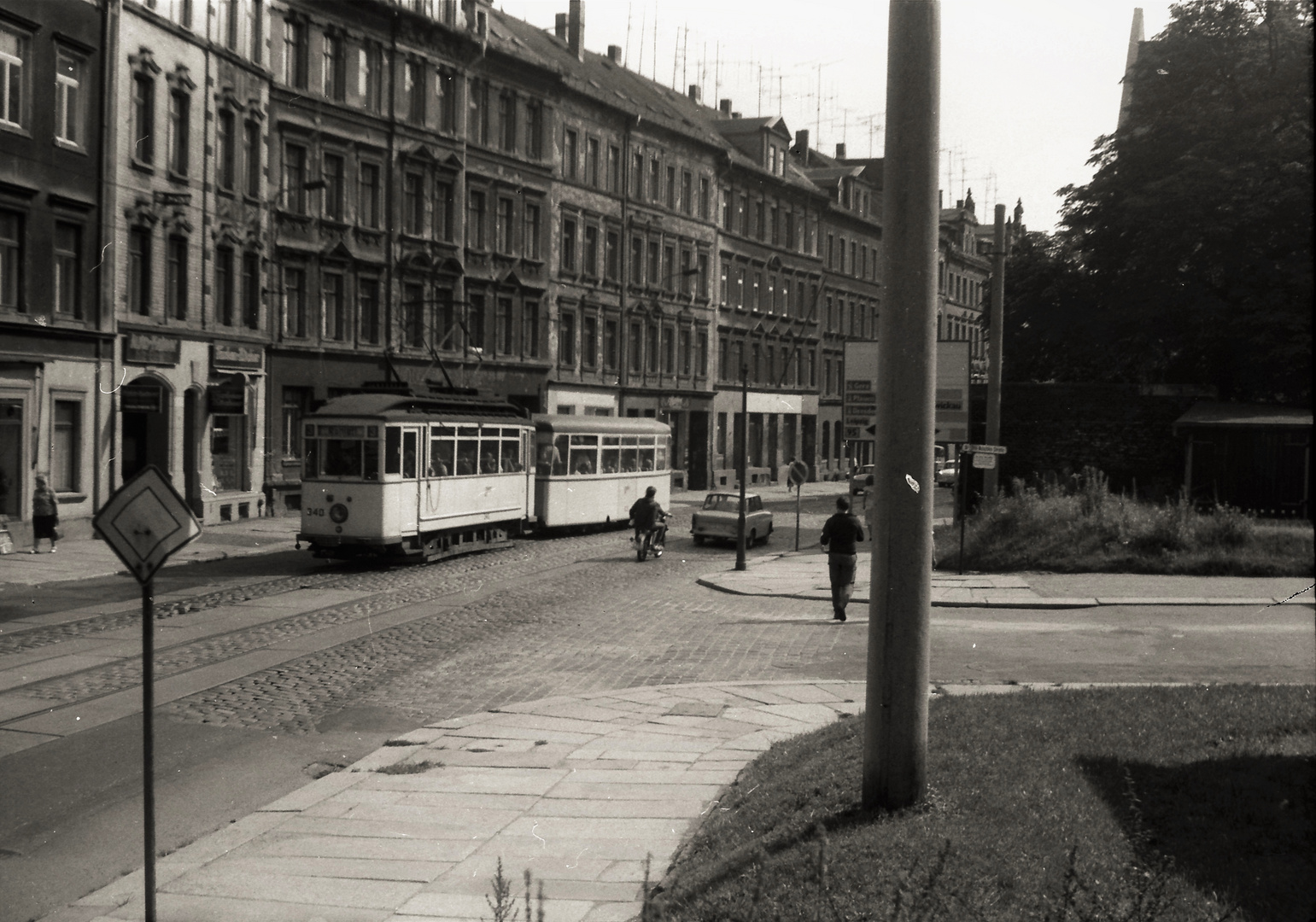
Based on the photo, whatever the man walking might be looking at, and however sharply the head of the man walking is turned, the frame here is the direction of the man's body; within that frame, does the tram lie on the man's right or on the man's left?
on the man's left

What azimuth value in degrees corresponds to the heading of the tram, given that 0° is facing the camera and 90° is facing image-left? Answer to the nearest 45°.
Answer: approximately 45°

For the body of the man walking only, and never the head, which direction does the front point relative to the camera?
away from the camera

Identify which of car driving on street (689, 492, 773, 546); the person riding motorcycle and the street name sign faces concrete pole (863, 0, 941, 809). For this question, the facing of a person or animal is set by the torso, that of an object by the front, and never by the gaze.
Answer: the street name sign

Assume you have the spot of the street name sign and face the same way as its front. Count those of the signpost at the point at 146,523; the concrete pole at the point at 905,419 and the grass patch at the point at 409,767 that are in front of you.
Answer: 3

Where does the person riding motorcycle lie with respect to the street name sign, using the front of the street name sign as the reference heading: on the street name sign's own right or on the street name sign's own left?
on the street name sign's own right

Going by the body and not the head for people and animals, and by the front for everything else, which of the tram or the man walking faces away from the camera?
the man walking

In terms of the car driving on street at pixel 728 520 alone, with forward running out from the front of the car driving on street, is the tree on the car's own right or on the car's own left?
on the car's own right

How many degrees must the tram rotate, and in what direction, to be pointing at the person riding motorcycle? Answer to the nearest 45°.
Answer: approximately 135° to its left
